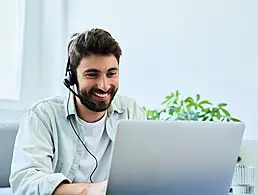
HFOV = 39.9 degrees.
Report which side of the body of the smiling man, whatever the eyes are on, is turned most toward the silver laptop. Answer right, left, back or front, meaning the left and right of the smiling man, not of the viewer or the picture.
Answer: front

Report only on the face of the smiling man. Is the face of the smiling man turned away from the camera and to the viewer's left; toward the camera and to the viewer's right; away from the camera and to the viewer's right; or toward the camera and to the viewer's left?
toward the camera and to the viewer's right

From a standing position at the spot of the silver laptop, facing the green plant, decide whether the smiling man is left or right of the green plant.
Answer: left

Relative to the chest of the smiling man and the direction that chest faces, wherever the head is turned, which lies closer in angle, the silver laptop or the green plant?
the silver laptop

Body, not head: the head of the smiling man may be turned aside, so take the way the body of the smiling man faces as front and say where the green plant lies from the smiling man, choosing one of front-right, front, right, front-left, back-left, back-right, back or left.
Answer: left

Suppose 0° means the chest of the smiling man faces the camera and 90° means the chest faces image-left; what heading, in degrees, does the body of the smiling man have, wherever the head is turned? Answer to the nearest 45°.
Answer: approximately 315°
